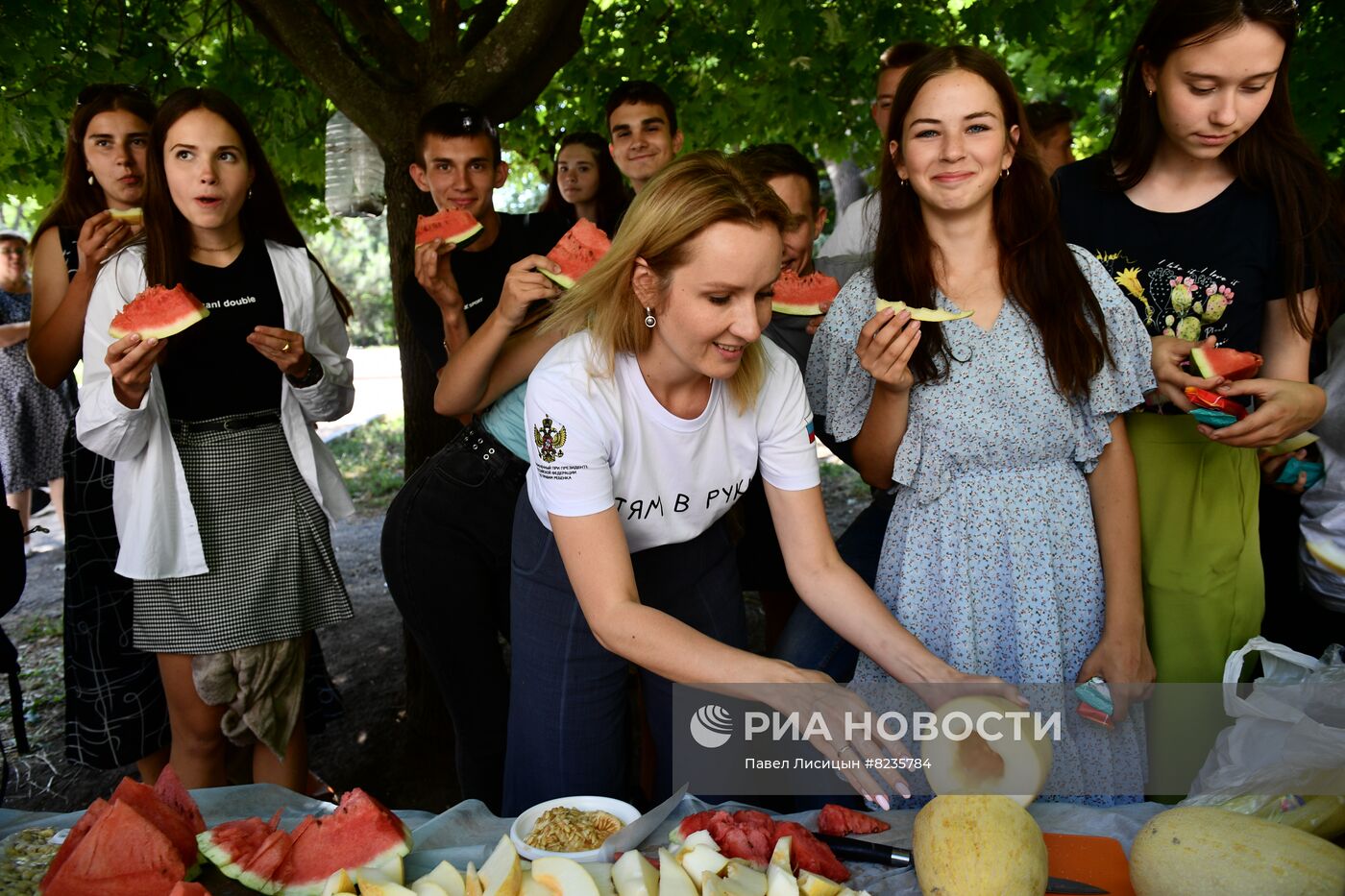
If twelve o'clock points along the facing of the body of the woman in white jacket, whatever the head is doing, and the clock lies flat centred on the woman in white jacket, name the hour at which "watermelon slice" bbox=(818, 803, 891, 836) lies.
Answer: The watermelon slice is roughly at 11 o'clock from the woman in white jacket.

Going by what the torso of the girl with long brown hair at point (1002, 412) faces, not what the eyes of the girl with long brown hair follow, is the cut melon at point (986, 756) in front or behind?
in front

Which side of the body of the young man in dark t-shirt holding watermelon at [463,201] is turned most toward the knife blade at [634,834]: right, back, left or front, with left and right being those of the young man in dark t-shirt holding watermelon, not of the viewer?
front

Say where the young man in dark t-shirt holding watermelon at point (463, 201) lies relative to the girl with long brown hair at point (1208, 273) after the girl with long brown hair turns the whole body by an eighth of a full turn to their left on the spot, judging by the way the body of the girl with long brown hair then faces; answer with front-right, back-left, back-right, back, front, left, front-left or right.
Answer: back-right

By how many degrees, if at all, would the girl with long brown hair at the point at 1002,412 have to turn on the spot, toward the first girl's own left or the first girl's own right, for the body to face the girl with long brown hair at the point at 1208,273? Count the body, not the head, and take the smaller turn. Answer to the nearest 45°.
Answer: approximately 135° to the first girl's own left

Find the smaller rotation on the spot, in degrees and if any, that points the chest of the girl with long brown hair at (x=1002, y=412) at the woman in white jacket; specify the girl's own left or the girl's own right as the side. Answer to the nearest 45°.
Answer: approximately 90° to the girl's own right

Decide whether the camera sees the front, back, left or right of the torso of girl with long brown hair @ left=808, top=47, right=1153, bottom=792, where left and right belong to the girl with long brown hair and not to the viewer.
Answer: front

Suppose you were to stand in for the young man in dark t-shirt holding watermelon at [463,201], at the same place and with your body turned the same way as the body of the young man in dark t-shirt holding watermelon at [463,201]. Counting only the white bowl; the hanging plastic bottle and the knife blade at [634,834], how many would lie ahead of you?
2

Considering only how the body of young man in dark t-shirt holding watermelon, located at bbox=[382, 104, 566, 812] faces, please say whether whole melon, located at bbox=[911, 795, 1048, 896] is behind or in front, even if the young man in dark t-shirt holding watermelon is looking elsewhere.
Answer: in front

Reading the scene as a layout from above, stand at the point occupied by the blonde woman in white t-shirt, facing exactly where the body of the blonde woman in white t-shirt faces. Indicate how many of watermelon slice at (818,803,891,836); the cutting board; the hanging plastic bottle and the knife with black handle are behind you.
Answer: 1

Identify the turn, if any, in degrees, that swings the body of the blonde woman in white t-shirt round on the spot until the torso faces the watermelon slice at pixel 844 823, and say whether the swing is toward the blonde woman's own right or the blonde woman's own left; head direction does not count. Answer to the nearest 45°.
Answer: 0° — they already face it

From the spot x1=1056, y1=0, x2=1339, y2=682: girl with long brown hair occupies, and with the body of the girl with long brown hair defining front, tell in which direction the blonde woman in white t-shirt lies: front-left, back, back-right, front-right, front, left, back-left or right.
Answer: front-right

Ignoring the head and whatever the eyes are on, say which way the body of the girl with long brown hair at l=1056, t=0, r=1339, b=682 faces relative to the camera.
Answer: toward the camera

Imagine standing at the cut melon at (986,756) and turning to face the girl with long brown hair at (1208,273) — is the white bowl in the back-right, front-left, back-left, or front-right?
back-left

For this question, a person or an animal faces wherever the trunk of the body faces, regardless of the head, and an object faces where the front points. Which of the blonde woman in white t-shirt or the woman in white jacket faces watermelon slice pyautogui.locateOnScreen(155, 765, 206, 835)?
the woman in white jacket

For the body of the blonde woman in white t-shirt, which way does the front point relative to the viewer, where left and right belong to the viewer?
facing the viewer and to the right of the viewer

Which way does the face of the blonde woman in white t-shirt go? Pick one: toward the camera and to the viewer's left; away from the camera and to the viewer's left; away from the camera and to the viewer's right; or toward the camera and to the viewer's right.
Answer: toward the camera and to the viewer's right
